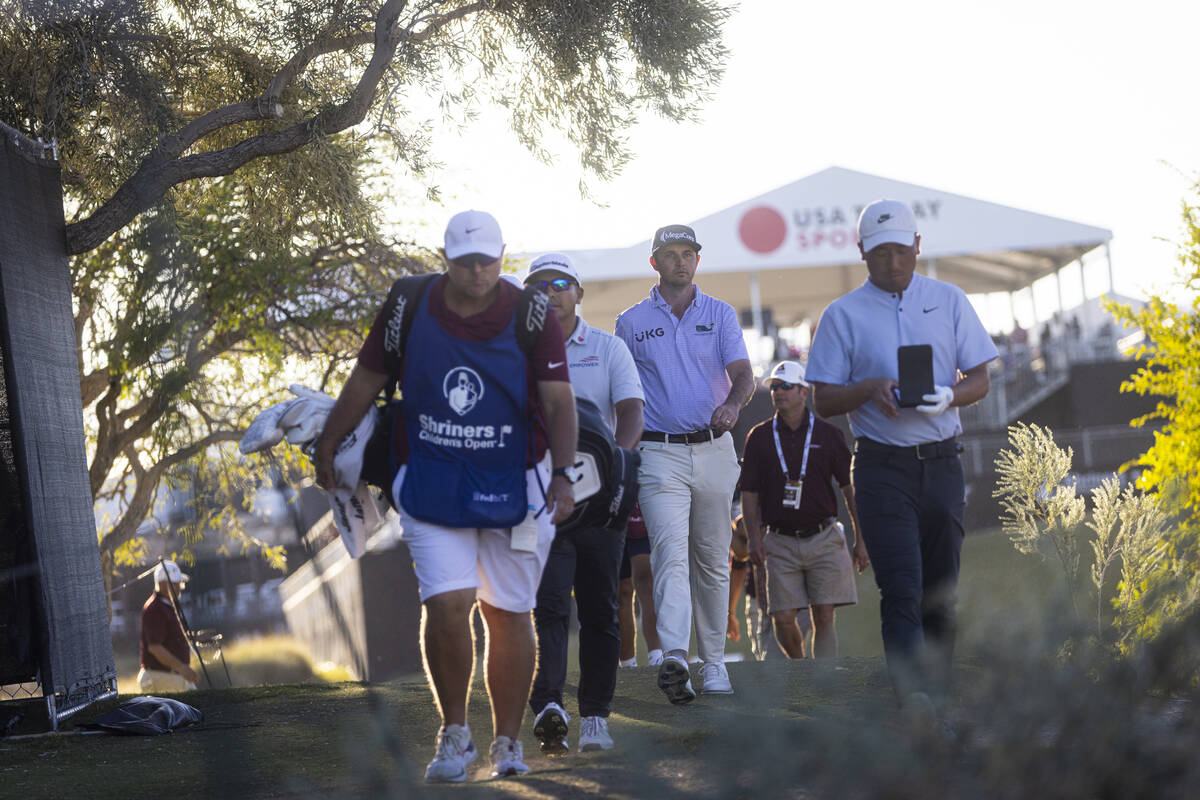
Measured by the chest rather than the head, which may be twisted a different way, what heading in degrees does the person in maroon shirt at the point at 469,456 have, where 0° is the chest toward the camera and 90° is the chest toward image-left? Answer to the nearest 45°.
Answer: approximately 0°

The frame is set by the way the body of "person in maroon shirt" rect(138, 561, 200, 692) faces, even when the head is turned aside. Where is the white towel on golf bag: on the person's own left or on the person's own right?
on the person's own right

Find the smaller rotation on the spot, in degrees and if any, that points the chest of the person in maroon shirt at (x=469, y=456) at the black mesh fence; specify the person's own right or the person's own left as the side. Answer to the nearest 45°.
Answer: approximately 135° to the person's own right

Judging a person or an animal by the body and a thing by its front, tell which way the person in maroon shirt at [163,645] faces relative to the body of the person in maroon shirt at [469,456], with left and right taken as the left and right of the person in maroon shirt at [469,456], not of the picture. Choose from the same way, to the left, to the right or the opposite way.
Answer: to the left

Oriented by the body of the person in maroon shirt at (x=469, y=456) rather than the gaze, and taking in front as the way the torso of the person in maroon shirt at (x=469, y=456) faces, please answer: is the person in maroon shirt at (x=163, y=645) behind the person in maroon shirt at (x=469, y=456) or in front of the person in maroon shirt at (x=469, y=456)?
behind

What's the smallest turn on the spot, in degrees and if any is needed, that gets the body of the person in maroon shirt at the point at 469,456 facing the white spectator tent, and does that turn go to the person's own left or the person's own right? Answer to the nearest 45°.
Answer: approximately 180°

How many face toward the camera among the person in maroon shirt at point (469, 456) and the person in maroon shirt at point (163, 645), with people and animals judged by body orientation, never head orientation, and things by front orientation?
1

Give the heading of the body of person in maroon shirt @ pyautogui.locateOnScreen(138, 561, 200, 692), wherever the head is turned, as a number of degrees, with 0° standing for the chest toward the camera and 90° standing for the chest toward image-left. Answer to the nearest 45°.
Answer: approximately 270°
